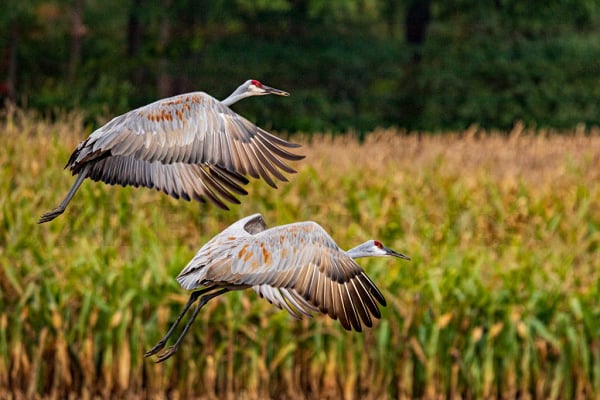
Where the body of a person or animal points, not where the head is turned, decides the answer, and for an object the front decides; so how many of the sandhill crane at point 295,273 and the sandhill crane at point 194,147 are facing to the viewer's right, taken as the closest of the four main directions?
2

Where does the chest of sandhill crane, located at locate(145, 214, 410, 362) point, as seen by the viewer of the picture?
to the viewer's right

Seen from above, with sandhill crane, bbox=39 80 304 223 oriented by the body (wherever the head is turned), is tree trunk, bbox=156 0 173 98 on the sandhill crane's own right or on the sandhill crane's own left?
on the sandhill crane's own left

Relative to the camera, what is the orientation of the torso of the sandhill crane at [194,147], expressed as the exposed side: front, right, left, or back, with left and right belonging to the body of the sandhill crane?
right

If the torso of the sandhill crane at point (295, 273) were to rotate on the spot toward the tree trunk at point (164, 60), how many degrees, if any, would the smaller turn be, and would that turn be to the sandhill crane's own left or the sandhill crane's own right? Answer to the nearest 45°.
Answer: approximately 90° to the sandhill crane's own left
